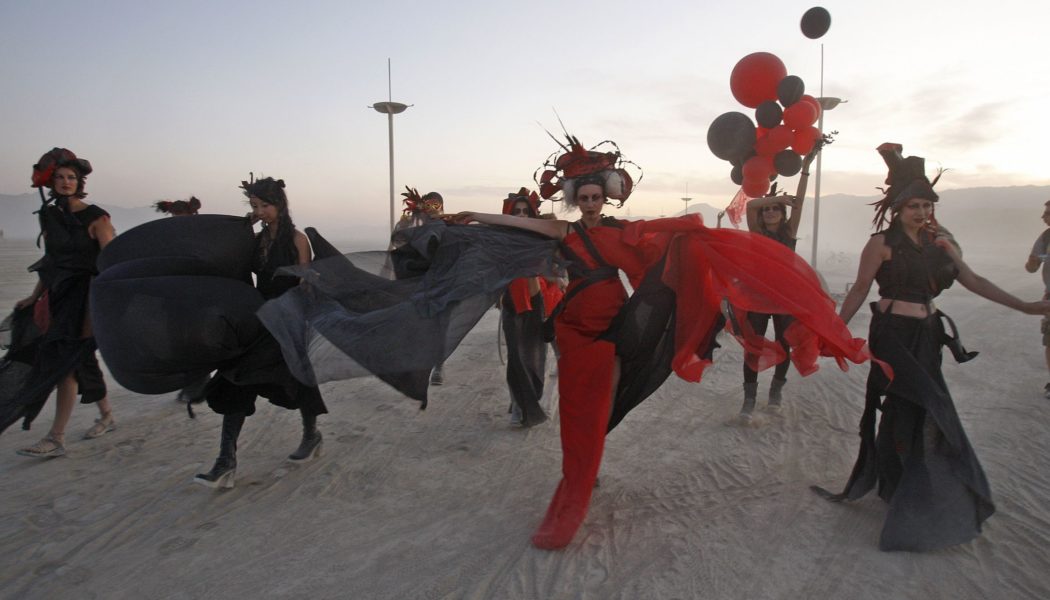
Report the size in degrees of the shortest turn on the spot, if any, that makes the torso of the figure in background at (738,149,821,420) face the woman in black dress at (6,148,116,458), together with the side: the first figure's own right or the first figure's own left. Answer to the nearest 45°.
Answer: approximately 45° to the first figure's own right

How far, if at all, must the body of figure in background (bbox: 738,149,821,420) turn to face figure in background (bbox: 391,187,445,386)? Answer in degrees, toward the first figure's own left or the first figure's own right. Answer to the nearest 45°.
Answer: approximately 90° to the first figure's own right

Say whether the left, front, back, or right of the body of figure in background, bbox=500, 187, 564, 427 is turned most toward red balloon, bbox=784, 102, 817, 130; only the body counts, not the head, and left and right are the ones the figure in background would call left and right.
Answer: left
